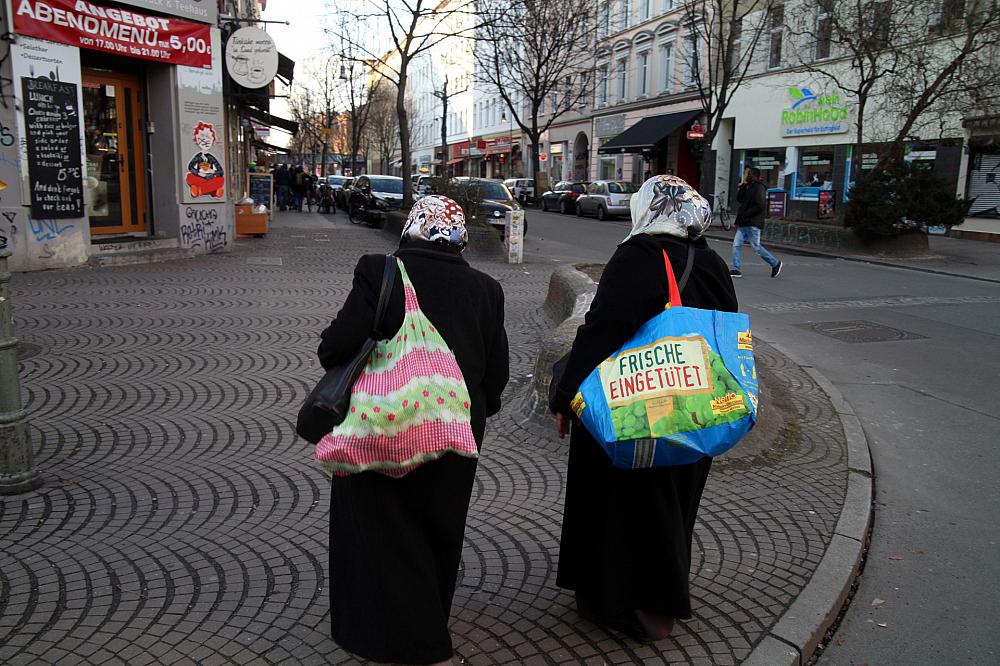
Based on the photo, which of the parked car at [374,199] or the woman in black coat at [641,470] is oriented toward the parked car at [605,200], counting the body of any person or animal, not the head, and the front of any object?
the woman in black coat

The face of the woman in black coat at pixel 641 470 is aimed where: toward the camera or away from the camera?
away from the camera

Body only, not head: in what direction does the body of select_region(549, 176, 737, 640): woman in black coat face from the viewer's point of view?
away from the camera

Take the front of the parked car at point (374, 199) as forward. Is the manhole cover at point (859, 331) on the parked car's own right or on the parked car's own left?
on the parked car's own left

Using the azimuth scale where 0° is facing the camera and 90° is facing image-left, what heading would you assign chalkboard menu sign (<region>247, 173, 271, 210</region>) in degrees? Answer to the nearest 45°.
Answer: approximately 0°

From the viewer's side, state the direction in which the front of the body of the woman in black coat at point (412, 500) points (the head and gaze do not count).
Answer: away from the camera

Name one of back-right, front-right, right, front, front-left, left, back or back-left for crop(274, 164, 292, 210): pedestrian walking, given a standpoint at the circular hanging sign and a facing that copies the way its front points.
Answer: back

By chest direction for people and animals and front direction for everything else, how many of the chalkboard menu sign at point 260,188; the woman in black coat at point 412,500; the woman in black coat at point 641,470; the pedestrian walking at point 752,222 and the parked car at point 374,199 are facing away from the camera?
2

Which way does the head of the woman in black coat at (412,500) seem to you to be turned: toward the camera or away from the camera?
away from the camera

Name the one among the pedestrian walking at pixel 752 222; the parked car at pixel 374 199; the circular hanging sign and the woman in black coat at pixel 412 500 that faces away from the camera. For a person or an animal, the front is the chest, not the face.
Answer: the woman in black coat
